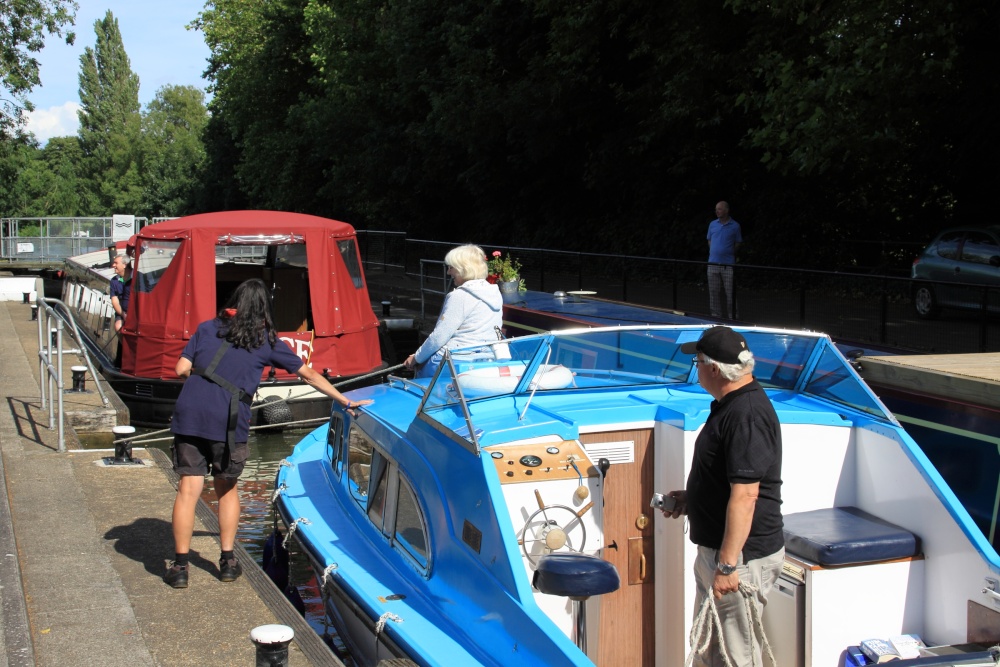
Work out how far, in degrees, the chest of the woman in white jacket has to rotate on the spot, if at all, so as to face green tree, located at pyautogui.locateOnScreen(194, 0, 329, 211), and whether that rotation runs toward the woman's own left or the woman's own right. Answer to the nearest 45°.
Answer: approximately 45° to the woman's own right

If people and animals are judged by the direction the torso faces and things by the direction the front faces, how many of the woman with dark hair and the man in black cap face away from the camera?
1

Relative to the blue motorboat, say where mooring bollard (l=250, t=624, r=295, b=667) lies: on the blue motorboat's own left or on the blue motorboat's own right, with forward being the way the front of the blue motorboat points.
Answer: on the blue motorboat's own left

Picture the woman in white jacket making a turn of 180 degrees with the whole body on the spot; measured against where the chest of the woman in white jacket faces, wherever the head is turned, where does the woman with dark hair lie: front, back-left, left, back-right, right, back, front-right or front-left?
right

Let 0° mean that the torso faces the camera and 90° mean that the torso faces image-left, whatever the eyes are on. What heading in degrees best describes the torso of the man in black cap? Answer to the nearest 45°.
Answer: approximately 90°

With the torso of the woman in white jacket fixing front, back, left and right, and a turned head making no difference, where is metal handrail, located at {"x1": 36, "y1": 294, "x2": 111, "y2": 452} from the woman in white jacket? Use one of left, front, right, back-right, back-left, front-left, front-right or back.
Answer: front

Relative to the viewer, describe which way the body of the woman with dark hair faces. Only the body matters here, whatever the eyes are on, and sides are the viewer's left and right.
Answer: facing away from the viewer

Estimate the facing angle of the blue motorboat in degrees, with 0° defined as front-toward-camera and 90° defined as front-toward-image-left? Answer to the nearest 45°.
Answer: approximately 135°

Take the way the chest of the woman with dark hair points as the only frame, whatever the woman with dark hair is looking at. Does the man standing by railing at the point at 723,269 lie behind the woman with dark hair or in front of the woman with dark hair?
in front

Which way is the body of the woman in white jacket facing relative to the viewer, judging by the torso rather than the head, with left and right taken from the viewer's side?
facing away from the viewer and to the left of the viewer

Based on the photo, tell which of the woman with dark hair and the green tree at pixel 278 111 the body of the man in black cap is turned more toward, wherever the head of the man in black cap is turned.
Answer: the woman with dark hair

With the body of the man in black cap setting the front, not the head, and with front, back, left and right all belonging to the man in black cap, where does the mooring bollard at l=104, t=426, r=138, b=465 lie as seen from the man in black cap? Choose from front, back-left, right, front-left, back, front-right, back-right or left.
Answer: front-right

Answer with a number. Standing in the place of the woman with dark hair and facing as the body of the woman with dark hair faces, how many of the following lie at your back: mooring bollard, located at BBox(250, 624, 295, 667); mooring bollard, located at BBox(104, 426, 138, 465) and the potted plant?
1

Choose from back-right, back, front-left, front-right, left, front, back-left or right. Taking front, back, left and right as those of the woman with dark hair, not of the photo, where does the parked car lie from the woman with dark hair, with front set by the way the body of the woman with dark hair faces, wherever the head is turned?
front-right

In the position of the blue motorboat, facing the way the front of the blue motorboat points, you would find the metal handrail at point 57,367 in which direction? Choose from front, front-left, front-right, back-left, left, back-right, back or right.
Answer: front
